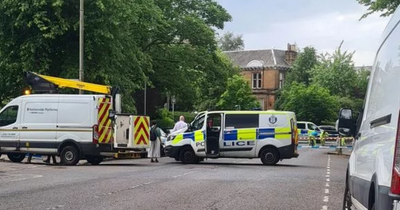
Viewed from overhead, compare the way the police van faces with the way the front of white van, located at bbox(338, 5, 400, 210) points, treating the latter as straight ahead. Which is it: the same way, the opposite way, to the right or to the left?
to the left

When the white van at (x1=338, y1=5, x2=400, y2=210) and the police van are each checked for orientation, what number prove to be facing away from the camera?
1

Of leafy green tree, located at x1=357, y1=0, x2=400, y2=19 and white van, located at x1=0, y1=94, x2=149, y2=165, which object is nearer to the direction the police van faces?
the white van

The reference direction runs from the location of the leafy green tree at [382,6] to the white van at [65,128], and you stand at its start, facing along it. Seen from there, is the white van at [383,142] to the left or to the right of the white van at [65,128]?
left

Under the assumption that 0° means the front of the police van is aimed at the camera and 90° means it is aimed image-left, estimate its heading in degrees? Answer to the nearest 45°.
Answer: approximately 90°

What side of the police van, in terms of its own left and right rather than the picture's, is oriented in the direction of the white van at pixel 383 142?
left

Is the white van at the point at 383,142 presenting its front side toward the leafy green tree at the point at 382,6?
yes

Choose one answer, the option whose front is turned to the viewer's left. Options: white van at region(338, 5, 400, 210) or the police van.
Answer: the police van

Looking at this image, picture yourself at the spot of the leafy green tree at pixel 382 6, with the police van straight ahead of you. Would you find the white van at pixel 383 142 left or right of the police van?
left

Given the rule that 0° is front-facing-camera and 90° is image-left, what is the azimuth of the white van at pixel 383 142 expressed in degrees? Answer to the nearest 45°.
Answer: approximately 180°
